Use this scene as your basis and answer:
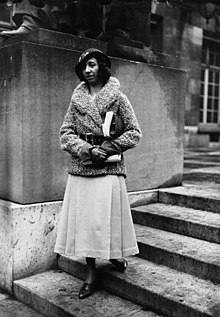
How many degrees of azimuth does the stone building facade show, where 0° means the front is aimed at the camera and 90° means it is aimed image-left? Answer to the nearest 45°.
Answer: approximately 0°

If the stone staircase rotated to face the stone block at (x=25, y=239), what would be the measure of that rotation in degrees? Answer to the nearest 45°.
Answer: approximately 45° to its right

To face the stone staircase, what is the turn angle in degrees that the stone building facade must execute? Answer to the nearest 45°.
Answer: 0° — it already faces it

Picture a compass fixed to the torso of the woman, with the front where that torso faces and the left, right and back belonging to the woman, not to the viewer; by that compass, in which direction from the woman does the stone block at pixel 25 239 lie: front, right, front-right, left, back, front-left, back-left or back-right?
right
